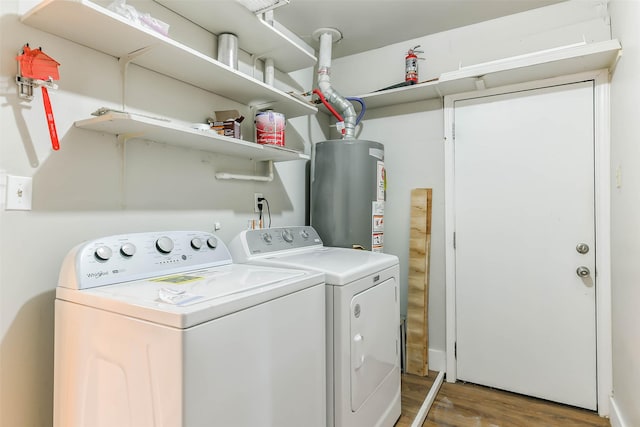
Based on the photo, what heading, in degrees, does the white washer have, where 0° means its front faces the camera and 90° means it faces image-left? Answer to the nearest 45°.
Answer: approximately 315°

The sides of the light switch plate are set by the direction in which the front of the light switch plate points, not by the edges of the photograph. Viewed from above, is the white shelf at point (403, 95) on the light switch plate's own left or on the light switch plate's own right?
on the light switch plate's own left

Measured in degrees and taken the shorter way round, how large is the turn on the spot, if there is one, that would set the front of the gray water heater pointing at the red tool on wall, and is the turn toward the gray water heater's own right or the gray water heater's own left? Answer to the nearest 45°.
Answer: approximately 135° to the gray water heater's own right
